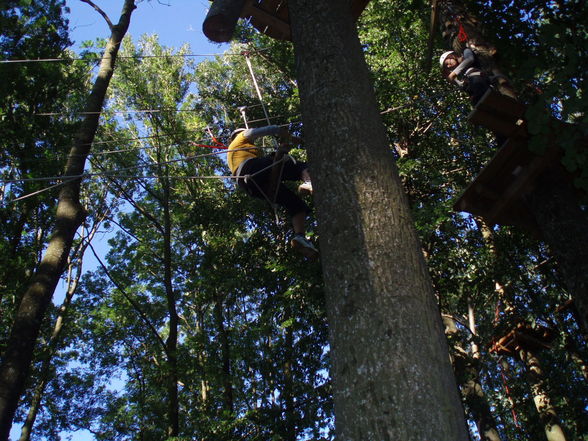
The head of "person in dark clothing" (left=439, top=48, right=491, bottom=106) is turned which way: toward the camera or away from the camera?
toward the camera

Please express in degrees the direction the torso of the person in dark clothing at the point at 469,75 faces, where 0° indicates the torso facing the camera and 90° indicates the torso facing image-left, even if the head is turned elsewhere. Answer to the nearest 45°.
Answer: approximately 45°

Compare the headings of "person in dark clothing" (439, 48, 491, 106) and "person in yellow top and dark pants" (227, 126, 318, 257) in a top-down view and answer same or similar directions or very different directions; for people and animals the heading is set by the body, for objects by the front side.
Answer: very different directions

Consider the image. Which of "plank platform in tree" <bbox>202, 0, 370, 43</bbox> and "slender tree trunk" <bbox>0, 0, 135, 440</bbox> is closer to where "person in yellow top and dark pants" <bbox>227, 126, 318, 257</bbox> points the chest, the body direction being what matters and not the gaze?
the plank platform in tree

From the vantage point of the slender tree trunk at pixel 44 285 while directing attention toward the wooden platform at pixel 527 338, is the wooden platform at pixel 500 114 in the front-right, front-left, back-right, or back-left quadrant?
front-right

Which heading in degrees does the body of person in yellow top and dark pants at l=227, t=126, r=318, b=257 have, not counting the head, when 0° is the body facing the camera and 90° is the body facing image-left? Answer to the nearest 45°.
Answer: approximately 270°

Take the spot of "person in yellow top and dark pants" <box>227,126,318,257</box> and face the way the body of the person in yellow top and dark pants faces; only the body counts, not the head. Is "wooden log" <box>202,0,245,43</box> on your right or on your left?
on your right

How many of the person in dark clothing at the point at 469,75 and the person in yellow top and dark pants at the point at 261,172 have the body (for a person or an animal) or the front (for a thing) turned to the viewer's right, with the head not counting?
1

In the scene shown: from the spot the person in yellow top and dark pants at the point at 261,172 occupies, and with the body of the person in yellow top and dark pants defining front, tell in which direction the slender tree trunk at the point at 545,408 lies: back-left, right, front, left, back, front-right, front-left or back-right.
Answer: front-left

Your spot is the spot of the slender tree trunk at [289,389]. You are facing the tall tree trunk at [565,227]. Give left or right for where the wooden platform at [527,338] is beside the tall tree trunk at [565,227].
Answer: left
